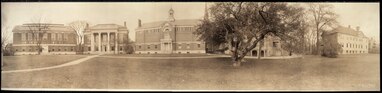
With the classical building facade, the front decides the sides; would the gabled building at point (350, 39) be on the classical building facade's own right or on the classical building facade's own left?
on the classical building facade's own left

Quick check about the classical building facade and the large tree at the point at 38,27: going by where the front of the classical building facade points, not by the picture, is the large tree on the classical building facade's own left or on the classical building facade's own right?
on the classical building facade's own right

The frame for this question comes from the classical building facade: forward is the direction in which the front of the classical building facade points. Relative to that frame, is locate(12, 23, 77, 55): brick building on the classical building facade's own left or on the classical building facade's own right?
on the classical building facade's own right

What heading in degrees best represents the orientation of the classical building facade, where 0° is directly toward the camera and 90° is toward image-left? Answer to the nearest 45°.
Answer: approximately 0°

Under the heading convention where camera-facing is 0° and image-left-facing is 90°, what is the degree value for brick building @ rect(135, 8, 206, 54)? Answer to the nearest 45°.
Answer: approximately 0°
